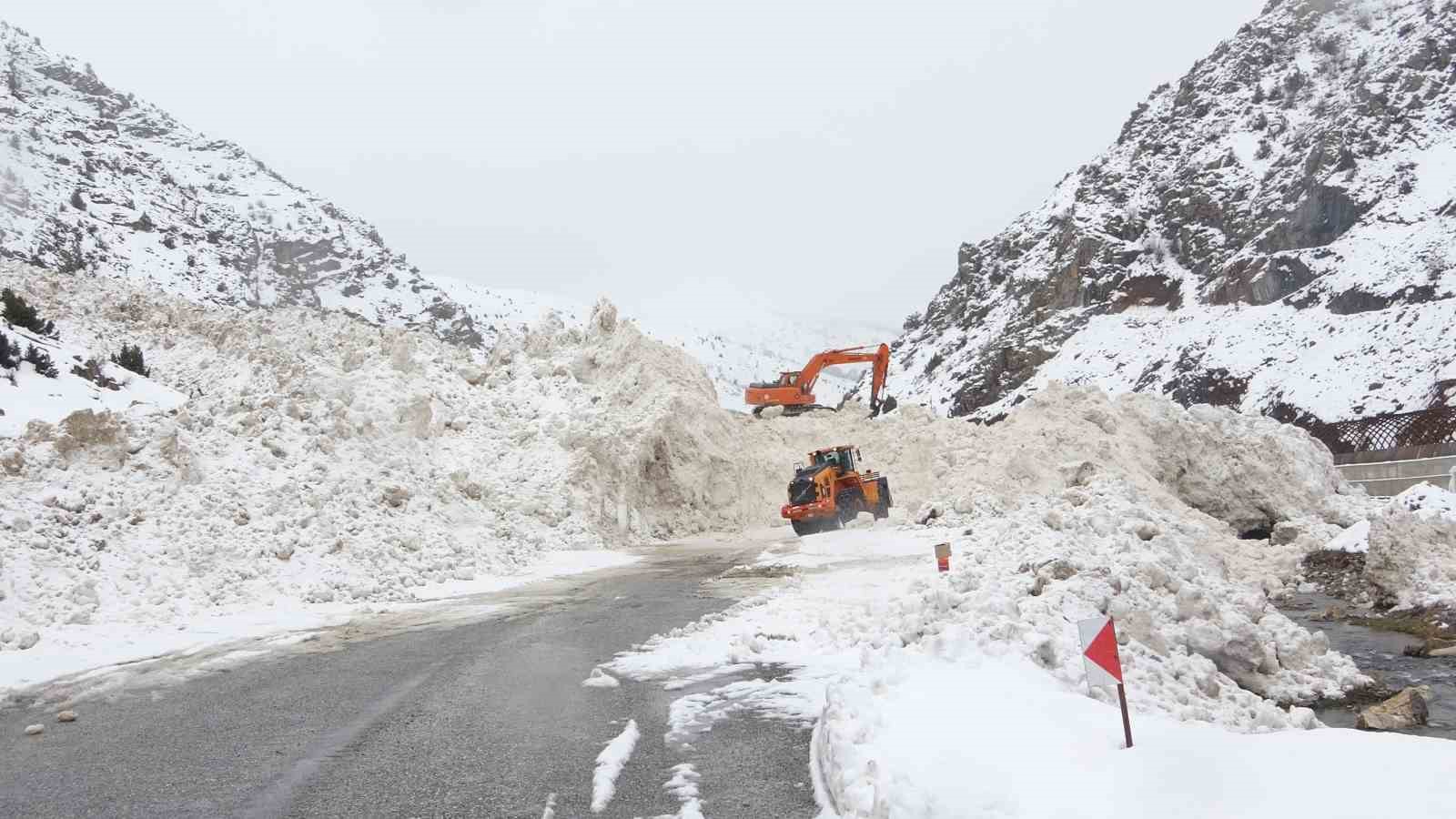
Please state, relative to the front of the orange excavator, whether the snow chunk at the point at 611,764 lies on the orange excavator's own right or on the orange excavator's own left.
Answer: on the orange excavator's own right

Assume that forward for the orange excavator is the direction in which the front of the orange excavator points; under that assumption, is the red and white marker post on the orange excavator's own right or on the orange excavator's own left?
on the orange excavator's own right

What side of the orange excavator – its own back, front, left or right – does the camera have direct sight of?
right

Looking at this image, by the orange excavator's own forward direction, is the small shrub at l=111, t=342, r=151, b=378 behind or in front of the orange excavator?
behind

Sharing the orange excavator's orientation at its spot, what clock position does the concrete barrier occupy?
The concrete barrier is roughly at 1 o'clock from the orange excavator.

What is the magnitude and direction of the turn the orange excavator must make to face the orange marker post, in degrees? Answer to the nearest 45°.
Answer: approximately 90° to its right

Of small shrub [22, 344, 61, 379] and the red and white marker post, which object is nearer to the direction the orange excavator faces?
the red and white marker post

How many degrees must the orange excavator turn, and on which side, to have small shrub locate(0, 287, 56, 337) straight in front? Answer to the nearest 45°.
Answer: approximately 135° to its right

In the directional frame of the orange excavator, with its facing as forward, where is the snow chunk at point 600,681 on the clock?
The snow chunk is roughly at 3 o'clock from the orange excavator.

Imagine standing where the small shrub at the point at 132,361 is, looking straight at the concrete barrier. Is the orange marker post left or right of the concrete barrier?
right

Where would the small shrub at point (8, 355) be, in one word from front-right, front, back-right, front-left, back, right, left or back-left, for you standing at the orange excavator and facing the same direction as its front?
back-right
